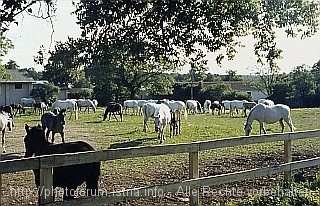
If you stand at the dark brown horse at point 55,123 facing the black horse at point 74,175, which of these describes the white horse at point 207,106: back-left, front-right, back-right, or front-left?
back-left

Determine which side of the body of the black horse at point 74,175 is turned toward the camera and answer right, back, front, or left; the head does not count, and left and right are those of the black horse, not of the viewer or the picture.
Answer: left

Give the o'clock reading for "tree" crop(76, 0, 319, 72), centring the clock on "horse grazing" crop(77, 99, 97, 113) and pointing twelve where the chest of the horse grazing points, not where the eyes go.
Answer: The tree is roughly at 3 o'clock from the horse grazing.

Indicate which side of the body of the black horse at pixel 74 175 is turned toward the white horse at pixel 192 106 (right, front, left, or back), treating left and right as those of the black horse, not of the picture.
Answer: right

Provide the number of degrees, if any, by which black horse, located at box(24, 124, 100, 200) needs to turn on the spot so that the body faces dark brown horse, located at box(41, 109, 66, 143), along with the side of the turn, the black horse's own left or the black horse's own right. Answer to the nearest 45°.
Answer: approximately 90° to the black horse's own right
